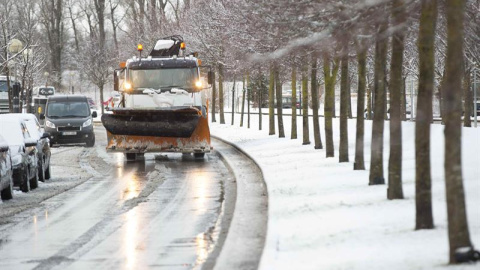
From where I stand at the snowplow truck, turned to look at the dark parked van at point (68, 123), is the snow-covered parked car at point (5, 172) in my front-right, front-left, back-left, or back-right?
back-left

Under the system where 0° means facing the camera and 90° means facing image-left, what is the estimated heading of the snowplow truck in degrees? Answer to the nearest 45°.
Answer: approximately 0°

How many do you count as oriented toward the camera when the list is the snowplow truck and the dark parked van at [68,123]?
2

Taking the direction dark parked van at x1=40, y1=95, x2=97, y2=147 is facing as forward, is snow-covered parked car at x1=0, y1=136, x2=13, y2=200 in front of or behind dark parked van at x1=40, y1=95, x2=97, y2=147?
in front

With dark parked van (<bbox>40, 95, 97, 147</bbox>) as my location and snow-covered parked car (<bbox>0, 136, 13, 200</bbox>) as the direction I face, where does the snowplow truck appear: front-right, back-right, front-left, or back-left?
front-left

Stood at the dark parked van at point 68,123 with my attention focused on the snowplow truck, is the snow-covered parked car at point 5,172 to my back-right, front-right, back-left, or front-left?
front-right

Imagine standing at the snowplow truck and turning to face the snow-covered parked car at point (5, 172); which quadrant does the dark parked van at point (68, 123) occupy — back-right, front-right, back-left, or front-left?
back-right

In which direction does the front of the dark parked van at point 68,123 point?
toward the camera
